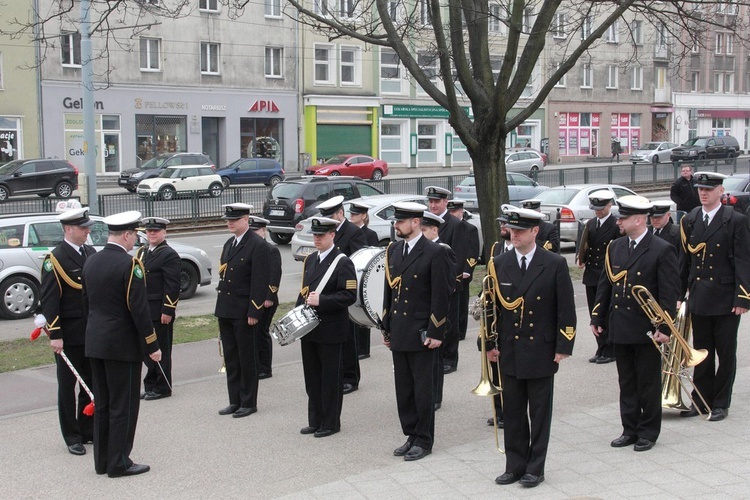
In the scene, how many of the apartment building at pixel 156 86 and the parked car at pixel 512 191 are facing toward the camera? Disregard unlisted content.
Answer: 1

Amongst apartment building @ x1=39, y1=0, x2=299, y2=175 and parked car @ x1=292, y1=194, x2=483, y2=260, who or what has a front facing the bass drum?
the apartment building

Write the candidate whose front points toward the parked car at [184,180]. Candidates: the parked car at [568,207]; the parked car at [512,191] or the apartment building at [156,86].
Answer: the apartment building

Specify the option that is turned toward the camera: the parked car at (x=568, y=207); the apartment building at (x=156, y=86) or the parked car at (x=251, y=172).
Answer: the apartment building

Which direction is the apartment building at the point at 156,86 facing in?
toward the camera

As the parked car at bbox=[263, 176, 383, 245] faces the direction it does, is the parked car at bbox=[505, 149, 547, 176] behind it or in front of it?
in front

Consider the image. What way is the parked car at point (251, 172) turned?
to the viewer's left

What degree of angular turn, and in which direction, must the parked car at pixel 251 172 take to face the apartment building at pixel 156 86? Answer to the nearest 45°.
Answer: approximately 45° to its right

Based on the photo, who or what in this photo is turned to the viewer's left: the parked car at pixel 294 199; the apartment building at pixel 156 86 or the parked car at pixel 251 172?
the parked car at pixel 251 172

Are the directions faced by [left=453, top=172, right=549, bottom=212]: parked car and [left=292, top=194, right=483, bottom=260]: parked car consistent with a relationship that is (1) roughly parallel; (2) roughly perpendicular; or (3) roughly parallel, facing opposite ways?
roughly parallel
